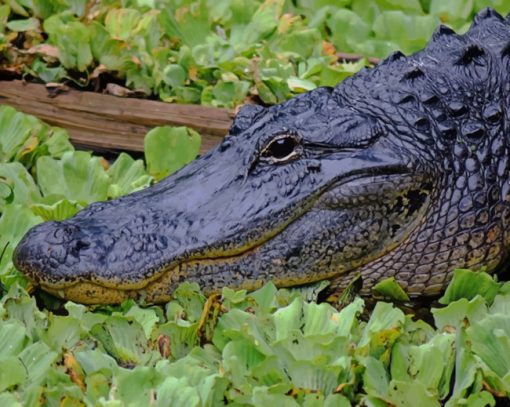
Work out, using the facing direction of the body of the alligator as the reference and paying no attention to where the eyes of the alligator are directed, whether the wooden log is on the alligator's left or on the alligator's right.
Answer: on the alligator's right

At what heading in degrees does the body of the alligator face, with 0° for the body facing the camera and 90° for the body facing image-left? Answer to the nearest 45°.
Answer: approximately 90°
